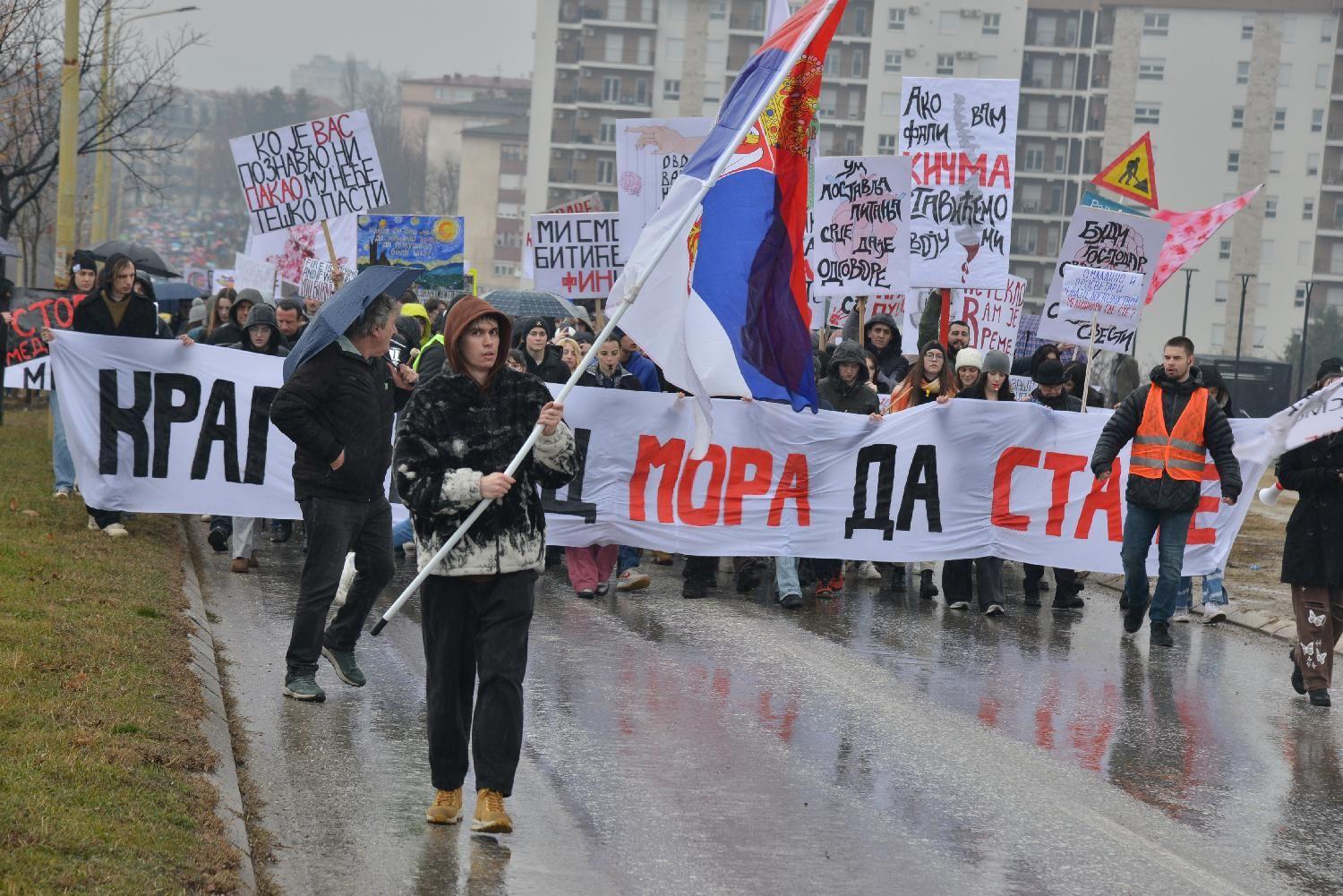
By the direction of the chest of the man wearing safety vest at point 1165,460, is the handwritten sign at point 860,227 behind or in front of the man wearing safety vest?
behind

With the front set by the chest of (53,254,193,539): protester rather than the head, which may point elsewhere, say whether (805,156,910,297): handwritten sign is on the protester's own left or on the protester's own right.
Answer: on the protester's own left

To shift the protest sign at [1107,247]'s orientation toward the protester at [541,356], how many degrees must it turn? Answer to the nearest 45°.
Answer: approximately 45° to its right

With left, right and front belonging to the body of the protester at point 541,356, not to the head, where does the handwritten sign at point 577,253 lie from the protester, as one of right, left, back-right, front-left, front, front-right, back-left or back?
back

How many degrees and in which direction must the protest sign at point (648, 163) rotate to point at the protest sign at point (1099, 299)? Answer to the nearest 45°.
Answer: approximately 90° to its left

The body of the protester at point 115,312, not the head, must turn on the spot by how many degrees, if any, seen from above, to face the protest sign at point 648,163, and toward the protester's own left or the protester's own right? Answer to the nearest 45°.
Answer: approximately 135° to the protester's own left

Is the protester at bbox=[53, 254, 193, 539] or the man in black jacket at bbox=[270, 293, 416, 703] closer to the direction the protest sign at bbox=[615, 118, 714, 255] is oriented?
the man in black jacket
